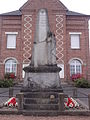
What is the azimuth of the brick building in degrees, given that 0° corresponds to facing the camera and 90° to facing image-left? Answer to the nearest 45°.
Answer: approximately 0°
